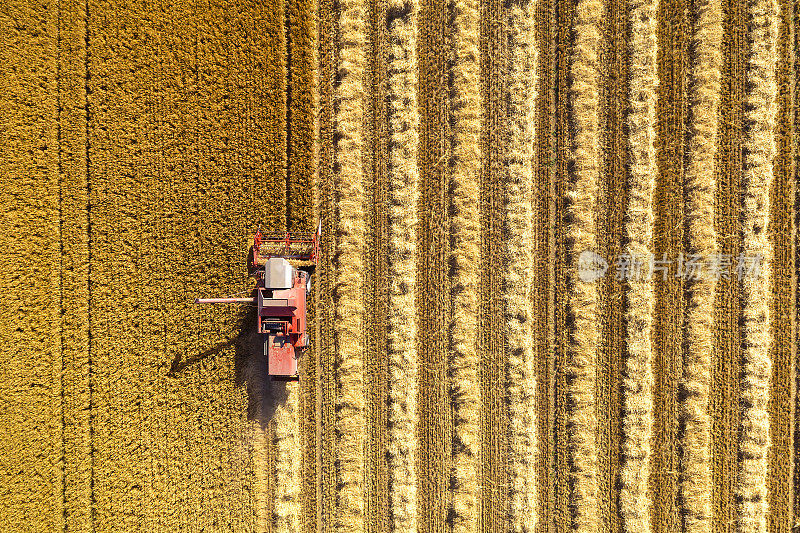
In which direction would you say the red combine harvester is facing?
away from the camera
